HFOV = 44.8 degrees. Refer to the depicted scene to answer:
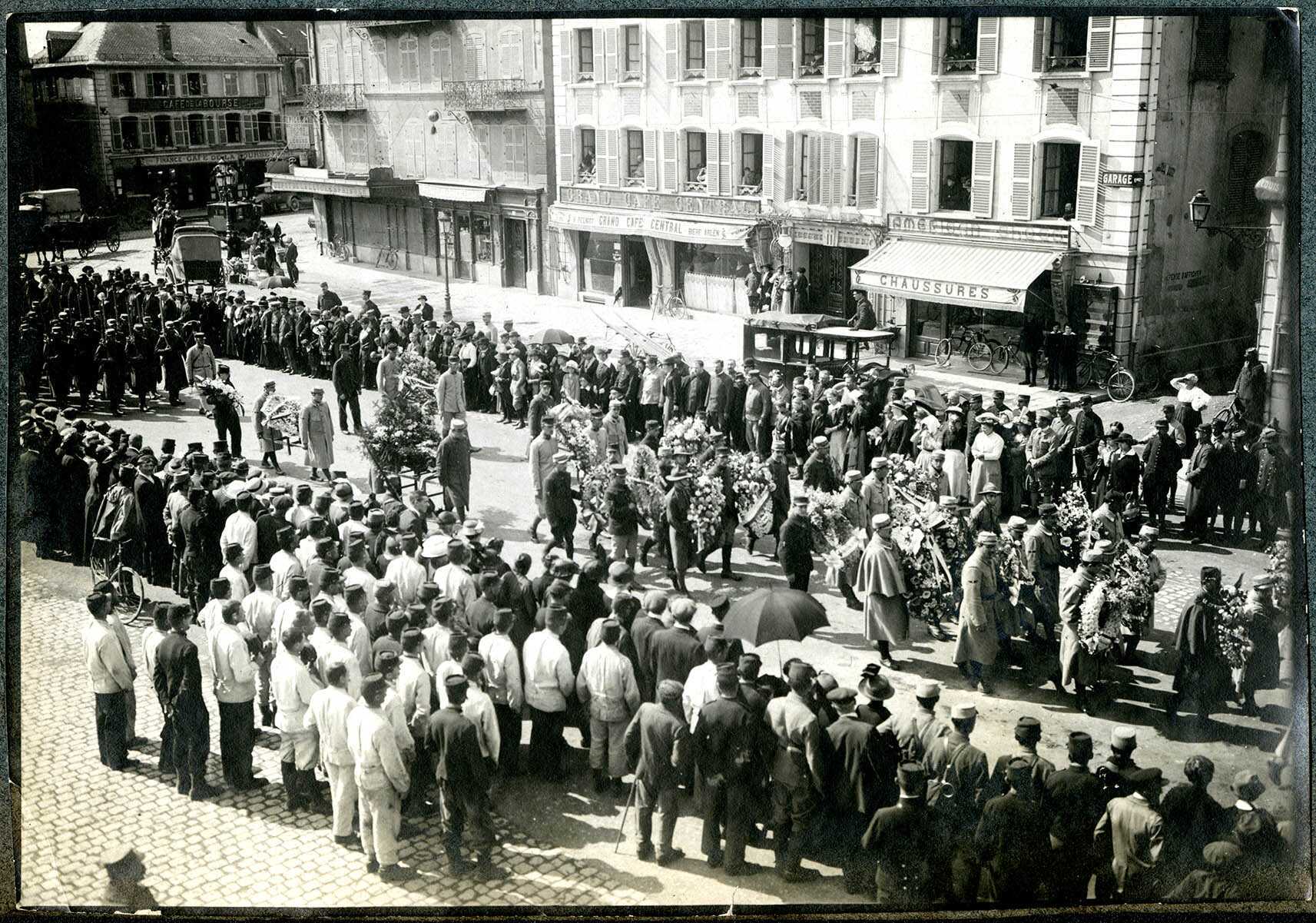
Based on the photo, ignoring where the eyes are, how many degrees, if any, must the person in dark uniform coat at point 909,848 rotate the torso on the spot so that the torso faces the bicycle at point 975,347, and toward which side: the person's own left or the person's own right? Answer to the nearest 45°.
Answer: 0° — they already face it

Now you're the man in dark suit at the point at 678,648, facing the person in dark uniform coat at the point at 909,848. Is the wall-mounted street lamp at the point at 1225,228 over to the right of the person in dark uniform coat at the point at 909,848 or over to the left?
left

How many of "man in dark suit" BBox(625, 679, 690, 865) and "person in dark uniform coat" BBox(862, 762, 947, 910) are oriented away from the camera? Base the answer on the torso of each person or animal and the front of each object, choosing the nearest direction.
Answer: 2

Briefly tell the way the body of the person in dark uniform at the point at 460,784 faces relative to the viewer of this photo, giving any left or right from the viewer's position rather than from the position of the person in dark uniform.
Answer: facing away from the viewer and to the right of the viewer

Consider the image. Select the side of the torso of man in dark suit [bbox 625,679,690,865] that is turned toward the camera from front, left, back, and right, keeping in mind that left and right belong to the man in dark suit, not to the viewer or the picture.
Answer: back

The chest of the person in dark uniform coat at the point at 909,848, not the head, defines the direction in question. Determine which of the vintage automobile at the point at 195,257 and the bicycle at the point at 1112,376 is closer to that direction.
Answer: the bicycle

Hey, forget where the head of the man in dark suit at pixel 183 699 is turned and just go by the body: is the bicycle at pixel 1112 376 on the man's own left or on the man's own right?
on the man's own right

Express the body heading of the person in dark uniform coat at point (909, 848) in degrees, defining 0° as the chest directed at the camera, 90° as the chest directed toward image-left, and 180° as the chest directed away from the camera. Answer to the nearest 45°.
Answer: approximately 180°

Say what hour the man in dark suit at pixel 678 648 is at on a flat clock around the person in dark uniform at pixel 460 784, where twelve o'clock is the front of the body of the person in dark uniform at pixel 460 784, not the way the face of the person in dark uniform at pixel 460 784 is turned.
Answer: the man in dark suit at pixel 678 648 is roughly at 1 o'clock from the person in dark uniform at pixel 460 784.

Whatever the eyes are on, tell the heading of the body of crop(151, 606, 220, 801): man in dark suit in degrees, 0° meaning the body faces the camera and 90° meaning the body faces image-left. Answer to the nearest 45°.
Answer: approximately 225°
